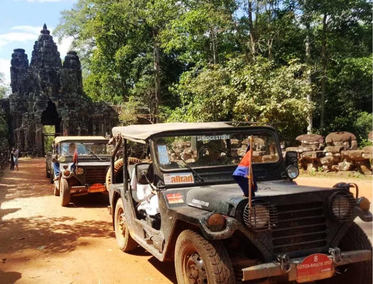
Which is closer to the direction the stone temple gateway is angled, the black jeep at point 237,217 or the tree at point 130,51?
the black jeep

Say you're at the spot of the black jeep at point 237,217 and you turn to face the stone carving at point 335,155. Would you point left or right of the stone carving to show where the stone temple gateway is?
left

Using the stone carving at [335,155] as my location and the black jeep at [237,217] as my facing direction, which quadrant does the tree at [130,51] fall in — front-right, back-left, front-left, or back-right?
back-right

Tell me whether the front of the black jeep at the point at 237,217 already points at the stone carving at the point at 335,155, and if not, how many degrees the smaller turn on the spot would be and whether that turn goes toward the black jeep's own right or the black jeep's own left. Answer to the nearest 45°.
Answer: approximately 135° to the black jeep's own left

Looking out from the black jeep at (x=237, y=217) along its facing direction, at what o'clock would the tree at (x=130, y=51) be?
The tree is roughly at 7 o'clock from the black jeep.

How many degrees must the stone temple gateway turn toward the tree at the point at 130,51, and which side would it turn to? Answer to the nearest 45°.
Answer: approximately 45° to its left

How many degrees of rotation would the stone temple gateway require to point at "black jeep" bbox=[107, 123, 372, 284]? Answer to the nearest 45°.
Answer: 0° — it already faces it

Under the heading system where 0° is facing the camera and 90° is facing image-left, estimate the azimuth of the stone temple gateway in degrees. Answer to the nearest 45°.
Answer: approximately 0°

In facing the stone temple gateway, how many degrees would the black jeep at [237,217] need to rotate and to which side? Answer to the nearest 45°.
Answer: approximately 180°

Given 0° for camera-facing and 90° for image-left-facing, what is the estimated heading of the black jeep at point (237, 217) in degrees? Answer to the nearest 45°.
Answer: approximately 315°
